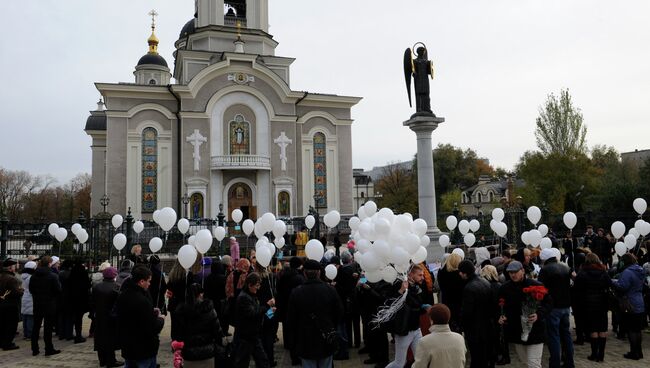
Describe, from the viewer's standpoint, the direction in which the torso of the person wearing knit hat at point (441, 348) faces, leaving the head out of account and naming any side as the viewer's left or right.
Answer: facing away from the viewer

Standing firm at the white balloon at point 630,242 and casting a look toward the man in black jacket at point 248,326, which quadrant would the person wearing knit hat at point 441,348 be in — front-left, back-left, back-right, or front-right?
front-left

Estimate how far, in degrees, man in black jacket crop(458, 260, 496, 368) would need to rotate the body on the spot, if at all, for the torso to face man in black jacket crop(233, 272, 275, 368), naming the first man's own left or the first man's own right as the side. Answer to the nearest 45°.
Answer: approximately 45° to the first man's own left

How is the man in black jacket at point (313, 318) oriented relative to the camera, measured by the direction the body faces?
away from the camera

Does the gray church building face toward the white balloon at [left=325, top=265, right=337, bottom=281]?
yes

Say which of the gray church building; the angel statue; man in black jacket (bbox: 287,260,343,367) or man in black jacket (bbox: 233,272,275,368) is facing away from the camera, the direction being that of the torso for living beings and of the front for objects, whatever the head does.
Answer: man in black jacket (bbox: 287,260,343,367)

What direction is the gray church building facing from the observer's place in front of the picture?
facing the viewer

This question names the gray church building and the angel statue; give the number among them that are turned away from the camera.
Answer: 0

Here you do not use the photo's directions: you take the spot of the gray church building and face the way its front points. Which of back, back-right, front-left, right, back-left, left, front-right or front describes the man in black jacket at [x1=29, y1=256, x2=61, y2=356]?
front

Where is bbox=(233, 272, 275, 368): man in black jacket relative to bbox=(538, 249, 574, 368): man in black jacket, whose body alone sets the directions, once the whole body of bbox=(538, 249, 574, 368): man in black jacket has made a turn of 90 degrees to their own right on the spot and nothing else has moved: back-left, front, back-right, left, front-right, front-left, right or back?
back

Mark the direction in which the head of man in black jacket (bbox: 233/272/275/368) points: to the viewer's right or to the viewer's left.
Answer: to the viewer's right

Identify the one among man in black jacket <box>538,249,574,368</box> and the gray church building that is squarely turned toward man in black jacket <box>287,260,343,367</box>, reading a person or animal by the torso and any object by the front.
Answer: the gray church building
